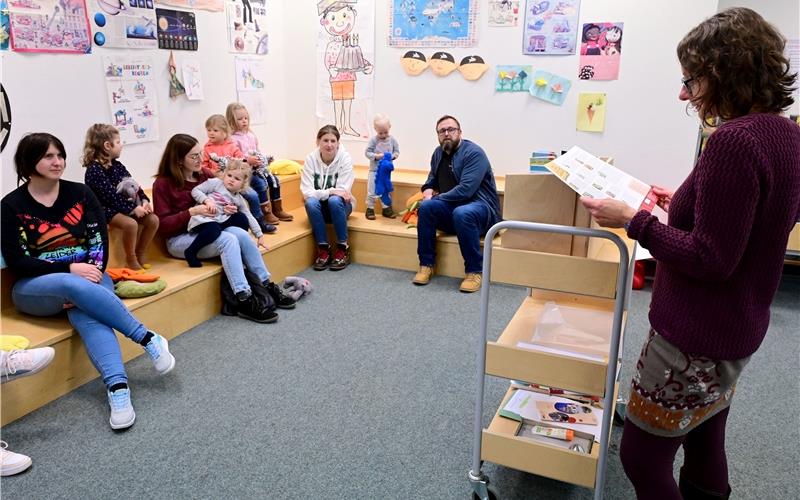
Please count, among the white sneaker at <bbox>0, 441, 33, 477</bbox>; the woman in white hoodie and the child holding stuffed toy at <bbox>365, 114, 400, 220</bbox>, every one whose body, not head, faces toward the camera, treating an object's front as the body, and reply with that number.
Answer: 2

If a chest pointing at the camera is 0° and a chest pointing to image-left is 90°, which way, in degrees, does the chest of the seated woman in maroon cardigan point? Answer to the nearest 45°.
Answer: approximately 315°

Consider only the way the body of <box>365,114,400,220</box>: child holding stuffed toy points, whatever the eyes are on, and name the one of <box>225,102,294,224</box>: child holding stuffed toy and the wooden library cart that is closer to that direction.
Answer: the wooden library cart

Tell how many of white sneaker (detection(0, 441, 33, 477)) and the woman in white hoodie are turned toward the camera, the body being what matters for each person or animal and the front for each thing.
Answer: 1

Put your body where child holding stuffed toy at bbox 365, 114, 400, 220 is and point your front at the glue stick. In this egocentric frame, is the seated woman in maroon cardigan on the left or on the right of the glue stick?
right

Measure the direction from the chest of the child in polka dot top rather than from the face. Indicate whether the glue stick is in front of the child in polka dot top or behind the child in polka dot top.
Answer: in front

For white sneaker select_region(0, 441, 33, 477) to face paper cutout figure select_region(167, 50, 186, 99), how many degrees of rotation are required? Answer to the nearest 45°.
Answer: approximately 45° to its left

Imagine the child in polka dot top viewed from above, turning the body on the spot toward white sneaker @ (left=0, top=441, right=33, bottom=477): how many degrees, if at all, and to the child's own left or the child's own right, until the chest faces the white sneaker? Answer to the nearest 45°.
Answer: approximately 45° to the child's own right
